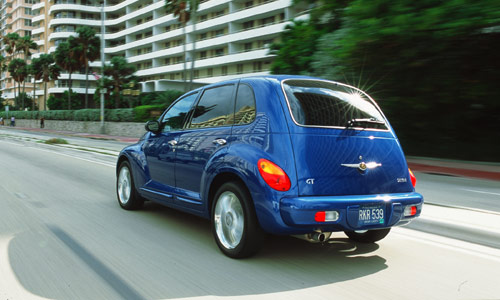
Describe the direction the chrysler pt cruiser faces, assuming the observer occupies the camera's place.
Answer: facing away from the viewer and to the left of the viewer

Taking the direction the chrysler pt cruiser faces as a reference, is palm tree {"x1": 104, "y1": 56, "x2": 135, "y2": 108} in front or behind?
in front

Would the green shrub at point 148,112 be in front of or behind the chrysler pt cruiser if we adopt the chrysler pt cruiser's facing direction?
in front
